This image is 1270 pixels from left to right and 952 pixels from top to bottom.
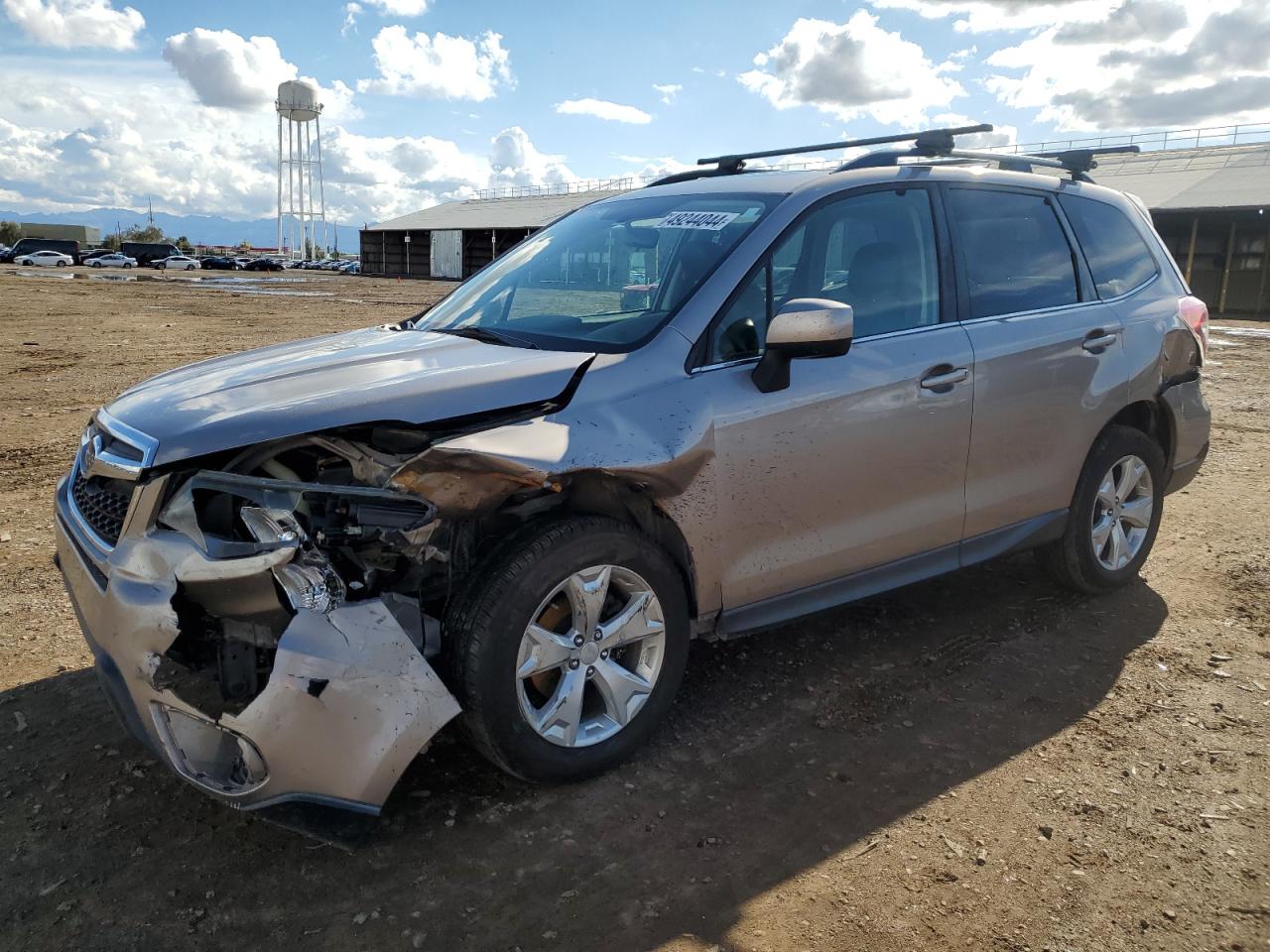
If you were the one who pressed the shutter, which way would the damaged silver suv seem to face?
facing the viewer and to the left of the viewer
